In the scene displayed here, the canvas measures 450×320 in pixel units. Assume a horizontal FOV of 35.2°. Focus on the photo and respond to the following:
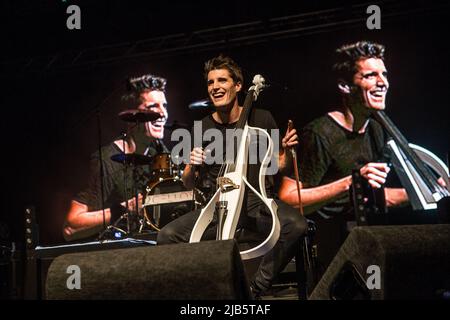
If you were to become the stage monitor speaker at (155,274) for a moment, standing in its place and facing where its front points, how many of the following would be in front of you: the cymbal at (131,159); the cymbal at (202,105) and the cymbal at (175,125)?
3

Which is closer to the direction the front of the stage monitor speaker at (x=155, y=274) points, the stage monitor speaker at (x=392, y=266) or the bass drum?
the bass drum

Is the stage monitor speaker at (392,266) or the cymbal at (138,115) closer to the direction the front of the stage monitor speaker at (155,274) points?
the cymbal

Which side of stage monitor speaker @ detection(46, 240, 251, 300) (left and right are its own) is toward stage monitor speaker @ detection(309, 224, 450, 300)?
right

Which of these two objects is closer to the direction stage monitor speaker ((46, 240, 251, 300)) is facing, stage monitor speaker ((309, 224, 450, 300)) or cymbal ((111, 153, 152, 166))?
the cymbal

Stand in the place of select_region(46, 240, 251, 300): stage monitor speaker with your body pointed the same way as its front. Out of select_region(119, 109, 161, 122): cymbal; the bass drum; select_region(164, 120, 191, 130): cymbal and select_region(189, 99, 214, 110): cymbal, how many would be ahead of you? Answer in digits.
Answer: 4

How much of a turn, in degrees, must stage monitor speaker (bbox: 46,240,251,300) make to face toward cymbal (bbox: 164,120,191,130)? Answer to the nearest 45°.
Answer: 0° — it already faces it

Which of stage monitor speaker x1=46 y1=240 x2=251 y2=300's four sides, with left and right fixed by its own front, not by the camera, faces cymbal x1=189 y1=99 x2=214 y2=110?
front

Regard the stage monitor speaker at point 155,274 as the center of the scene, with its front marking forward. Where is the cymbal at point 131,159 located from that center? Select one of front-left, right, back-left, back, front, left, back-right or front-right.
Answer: front

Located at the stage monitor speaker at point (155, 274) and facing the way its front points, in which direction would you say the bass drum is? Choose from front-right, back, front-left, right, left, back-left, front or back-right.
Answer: front

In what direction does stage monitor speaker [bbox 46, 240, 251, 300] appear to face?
away from the camera

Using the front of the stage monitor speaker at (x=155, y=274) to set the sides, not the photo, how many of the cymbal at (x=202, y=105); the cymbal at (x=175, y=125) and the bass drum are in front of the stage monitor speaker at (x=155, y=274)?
3

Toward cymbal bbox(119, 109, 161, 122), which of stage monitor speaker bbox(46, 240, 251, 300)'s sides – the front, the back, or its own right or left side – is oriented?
front
